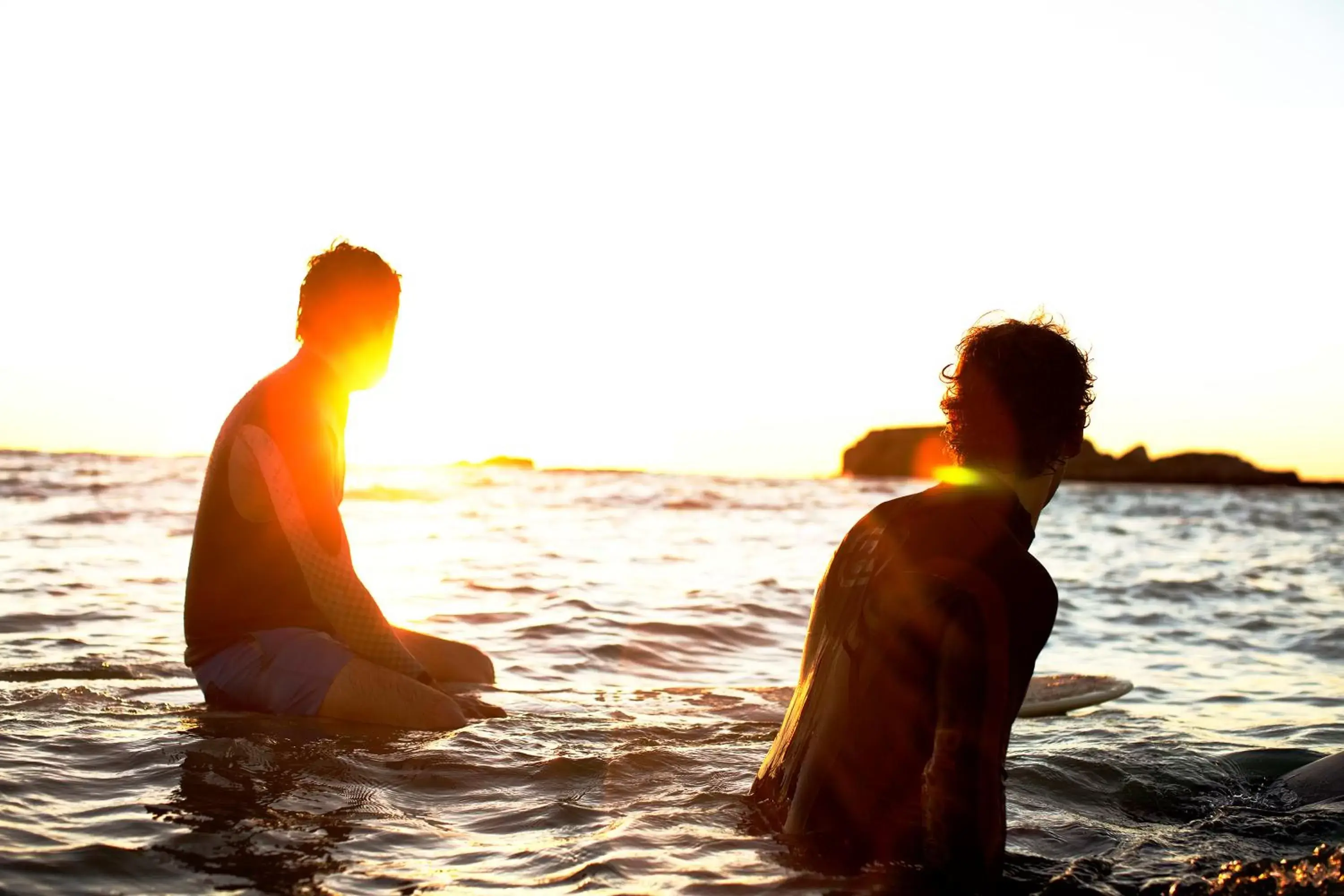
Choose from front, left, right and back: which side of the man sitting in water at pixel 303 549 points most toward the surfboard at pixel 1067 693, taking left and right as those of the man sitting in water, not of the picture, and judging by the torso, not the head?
front

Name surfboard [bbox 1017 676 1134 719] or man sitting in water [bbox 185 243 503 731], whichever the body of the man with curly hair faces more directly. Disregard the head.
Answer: the surfboard

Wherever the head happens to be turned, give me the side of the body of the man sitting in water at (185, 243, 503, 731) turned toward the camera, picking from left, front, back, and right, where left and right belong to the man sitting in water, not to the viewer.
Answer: right

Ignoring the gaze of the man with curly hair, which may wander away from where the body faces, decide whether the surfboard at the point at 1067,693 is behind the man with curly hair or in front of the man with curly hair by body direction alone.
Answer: in front

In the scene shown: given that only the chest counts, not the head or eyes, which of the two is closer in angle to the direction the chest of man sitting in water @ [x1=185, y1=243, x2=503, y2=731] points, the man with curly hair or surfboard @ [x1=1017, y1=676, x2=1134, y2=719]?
the surfboard

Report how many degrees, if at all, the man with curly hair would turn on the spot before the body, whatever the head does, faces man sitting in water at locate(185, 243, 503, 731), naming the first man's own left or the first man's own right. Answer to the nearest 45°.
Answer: approximately 90° to the first man's own left

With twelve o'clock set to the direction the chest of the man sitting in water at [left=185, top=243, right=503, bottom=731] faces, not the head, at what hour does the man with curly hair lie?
The man with curly hair is roughly at 2 o'clock from the man sitting in water.

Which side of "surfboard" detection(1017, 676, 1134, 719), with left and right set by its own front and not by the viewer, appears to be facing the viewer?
right

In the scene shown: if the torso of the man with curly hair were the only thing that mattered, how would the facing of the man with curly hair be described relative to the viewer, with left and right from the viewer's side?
facing away from the viewer and to the right of the viewer
